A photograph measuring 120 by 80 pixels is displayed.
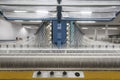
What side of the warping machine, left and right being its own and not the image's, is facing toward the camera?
front
